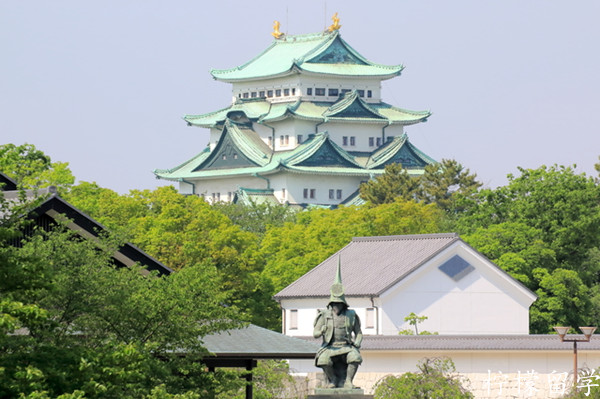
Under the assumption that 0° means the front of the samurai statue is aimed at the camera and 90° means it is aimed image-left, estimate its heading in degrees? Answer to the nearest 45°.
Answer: approximately 0°
